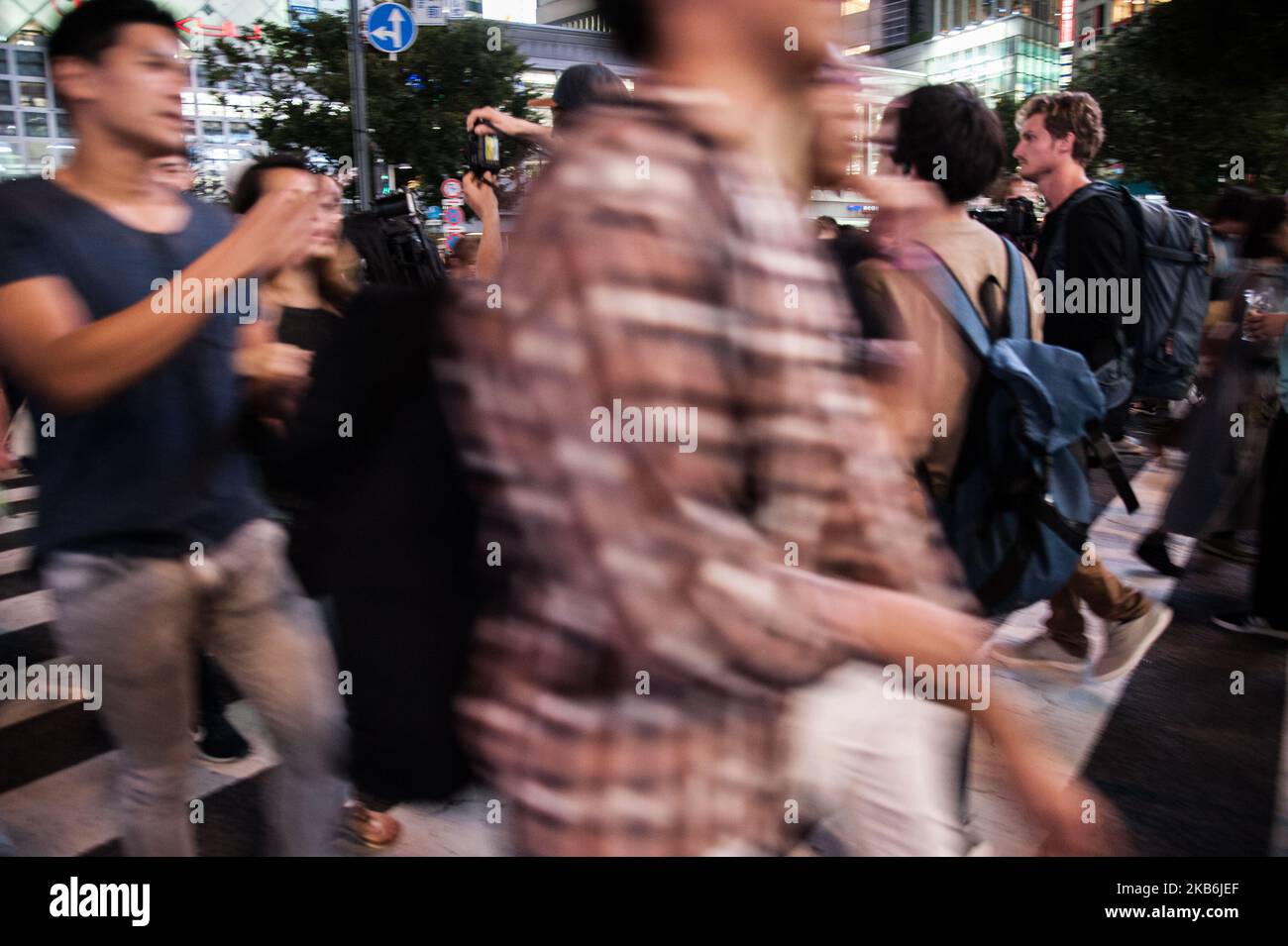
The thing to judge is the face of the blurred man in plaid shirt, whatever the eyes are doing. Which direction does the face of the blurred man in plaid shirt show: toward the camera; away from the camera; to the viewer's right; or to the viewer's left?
to the viewer's right

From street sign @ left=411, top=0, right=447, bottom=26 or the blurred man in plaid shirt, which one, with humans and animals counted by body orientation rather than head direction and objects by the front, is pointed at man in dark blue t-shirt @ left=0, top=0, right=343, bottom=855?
the street sign

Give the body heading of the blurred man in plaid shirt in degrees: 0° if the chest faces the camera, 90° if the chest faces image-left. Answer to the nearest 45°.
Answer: approximately 270°

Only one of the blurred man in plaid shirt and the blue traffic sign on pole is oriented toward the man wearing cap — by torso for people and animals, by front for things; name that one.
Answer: the blue traffic sign on pole

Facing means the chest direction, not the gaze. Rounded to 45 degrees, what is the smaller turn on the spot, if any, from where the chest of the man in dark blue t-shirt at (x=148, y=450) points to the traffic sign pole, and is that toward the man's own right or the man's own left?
approximately 135° to the man's own left

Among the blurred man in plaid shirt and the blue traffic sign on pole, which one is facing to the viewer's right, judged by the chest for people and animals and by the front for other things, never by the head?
the blurred man in plaid shirt

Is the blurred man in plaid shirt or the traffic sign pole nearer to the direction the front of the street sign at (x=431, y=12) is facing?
the blurred man in plaid shirt

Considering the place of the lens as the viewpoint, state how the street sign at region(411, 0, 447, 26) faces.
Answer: facing the viewer

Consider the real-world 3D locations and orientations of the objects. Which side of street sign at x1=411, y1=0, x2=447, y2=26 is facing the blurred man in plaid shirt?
front
